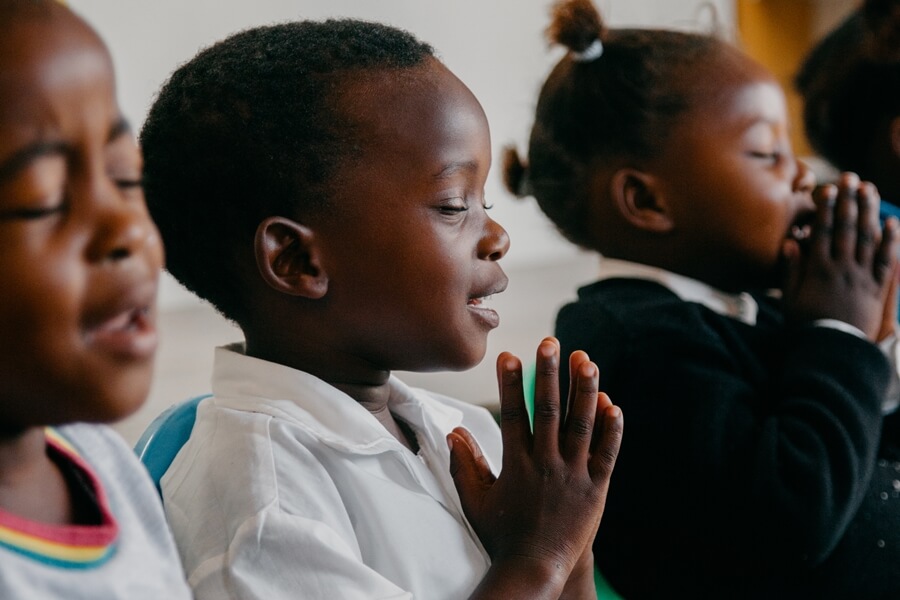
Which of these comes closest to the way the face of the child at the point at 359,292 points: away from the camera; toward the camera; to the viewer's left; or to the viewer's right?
to the viewer's right

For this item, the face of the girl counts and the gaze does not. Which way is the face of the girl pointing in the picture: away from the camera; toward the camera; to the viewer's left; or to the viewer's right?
to the viewer's right

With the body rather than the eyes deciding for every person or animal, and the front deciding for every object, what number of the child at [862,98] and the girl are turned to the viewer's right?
2

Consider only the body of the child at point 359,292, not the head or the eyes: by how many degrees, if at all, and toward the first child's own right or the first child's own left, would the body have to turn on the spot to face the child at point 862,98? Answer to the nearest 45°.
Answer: approximately 45° to the first child's own left

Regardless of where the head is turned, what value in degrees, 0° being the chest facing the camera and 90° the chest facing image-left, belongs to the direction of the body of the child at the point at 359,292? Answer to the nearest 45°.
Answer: approximately 270°

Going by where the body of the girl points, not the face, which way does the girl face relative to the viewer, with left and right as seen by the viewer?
facing to the right of the viewer

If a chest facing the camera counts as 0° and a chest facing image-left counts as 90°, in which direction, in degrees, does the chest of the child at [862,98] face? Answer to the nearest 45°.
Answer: approximately 270°

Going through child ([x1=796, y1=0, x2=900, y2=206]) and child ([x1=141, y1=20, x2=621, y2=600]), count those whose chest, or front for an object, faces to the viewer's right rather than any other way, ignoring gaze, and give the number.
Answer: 2
